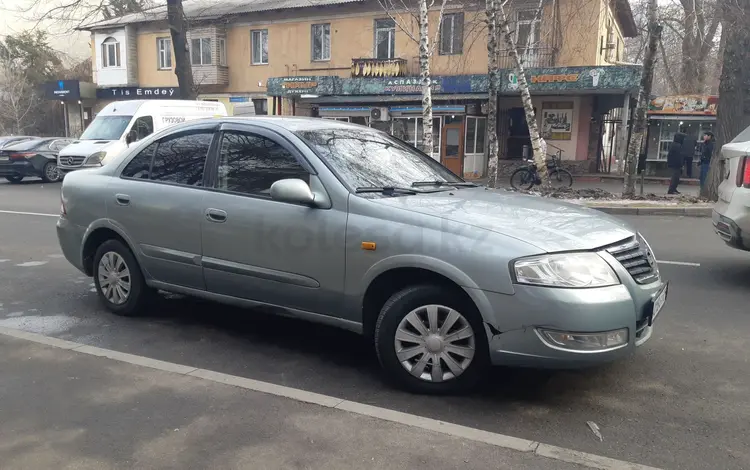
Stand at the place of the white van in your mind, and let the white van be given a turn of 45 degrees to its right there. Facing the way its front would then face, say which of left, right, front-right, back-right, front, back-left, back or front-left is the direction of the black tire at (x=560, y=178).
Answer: back

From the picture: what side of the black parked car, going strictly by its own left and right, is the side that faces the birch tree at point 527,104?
right

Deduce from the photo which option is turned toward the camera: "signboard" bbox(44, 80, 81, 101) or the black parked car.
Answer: the signboard

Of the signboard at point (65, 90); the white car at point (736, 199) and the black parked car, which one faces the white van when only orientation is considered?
the signboard

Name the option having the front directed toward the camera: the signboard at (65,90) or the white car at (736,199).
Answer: the signboard

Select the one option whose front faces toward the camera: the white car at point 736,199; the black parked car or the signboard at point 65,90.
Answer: the signboard

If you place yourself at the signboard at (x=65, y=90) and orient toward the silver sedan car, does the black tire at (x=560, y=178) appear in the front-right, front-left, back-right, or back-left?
front-left

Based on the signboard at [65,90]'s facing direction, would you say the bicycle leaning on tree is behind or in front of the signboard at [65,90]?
in front

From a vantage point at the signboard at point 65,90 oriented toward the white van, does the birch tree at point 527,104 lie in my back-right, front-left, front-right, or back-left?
front-left

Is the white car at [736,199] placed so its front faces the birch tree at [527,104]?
no

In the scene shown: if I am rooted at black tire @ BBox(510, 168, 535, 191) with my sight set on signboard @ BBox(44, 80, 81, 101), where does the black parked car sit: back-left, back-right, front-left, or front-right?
front-left

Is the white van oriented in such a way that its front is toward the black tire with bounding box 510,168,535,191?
no

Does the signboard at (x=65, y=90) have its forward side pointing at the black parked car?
yes

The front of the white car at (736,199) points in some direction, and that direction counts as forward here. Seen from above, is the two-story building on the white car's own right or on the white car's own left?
on the white car's own left

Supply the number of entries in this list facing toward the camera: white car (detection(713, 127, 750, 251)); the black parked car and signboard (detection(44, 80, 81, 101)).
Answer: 1

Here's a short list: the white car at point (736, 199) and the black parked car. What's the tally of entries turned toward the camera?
0

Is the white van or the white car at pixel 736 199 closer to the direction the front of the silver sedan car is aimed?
the white car
